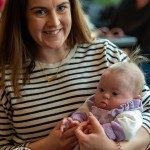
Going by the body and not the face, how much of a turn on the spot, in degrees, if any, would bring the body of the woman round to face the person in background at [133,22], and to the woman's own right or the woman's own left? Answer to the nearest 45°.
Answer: approximately 180°

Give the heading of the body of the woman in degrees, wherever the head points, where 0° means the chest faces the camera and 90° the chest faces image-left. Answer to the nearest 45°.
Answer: approximately 0°

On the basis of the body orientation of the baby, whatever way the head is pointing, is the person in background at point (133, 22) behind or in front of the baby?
behind
